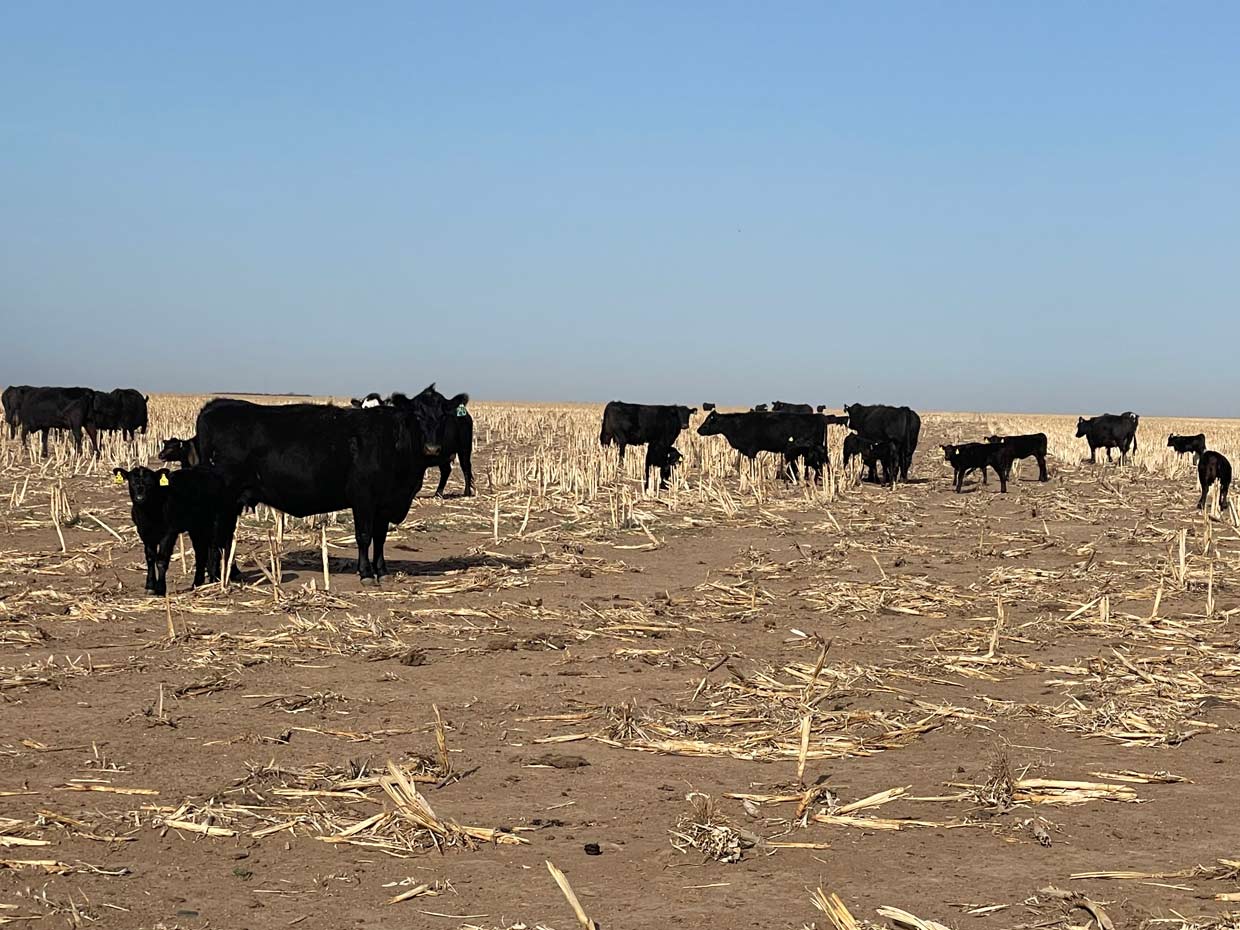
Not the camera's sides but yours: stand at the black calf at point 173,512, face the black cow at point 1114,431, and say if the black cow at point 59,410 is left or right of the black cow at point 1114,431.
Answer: left

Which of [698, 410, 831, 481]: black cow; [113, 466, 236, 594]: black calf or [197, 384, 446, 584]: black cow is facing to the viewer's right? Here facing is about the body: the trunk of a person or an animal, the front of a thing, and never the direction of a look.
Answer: [197, 384, 446, 584]: black cow

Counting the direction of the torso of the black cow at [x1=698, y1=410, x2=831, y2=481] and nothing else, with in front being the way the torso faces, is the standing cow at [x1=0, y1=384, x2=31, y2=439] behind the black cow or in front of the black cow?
in front

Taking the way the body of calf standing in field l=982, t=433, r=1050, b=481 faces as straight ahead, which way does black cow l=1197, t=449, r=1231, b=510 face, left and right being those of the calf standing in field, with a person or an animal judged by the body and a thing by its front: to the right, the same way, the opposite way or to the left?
to the right

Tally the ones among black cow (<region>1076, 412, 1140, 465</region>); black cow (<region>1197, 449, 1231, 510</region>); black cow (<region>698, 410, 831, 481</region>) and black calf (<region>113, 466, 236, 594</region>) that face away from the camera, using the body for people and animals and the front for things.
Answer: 1

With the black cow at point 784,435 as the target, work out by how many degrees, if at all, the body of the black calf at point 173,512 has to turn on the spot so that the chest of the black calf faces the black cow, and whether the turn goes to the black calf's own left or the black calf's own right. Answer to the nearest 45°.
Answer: approximately 180°

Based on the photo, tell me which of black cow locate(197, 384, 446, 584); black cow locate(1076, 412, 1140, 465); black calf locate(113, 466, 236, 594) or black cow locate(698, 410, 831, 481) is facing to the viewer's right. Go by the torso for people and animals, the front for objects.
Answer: black cow locate(197, 384, 446, 584)

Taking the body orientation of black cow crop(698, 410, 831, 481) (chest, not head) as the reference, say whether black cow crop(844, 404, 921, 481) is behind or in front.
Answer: behind

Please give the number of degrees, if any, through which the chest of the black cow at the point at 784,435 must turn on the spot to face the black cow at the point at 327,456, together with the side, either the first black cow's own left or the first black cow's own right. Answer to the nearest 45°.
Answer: approximately 90° to the first black cow's own left

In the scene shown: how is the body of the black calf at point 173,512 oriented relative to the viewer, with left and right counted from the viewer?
facing the viewer and to the left of the viewer

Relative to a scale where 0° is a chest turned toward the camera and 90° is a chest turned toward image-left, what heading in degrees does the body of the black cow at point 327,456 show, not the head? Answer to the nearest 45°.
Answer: approximately 270°

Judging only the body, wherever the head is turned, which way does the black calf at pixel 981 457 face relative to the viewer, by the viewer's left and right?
facing to the left of the viewer

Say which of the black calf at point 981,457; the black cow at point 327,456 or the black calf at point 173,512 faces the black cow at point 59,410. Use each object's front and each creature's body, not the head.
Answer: the black calf at point 981,457

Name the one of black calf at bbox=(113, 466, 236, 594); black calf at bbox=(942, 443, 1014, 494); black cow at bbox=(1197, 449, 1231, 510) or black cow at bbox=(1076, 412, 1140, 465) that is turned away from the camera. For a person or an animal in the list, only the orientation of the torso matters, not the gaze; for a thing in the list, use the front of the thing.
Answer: black cow at bbox=(1197, 449, 1231, 510)

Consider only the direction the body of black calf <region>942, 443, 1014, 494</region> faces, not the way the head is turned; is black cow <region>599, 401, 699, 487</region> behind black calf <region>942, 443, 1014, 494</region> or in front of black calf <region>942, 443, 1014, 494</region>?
in front

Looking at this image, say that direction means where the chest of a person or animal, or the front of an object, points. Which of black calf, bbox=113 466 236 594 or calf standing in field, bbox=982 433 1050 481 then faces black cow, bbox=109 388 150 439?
the calf standing in field

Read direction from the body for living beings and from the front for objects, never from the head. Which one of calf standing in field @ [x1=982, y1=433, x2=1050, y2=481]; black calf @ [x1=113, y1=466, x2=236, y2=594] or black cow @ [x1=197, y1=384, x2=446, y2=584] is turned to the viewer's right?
the black cow

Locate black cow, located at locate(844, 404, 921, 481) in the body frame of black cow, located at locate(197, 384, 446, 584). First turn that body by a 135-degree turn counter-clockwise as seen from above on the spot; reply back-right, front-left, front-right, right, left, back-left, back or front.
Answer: right

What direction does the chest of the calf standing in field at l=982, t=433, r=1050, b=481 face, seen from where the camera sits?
to the viewer's left

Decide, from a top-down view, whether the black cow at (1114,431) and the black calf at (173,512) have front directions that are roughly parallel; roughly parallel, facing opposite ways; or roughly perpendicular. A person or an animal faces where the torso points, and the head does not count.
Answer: roughly perpendicular

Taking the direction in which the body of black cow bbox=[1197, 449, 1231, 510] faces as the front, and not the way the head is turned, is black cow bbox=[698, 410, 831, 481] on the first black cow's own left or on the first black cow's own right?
on the first black cow's own left
